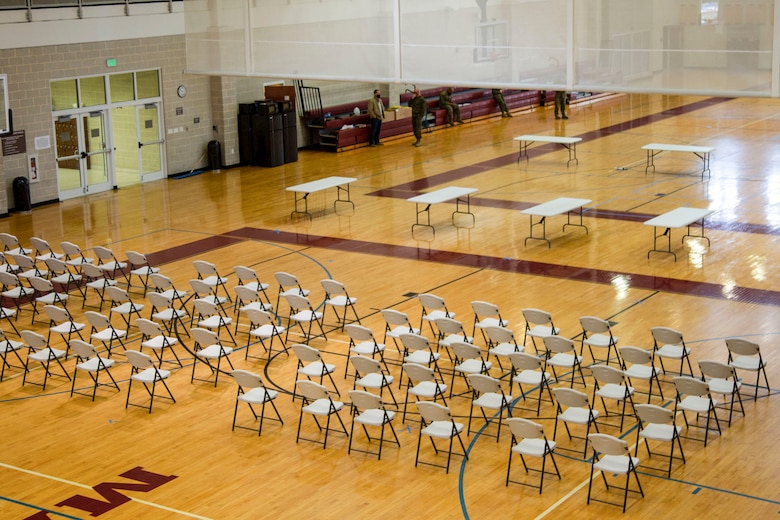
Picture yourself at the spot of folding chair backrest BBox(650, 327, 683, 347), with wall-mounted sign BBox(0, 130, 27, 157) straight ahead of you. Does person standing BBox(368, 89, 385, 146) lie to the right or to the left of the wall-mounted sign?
right

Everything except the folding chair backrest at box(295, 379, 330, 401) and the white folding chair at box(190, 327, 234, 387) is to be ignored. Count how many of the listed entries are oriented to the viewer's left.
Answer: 0
